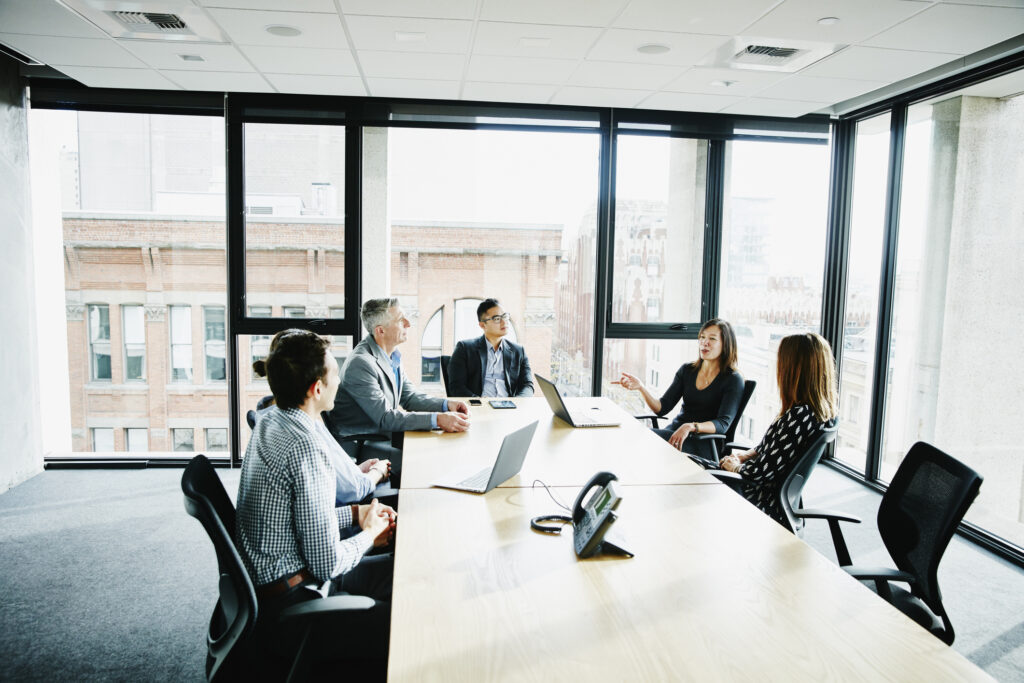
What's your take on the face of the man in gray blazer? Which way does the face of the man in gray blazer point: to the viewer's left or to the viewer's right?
to the viewer's right

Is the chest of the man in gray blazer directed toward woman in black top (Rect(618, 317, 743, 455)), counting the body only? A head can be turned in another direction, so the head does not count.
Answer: yes

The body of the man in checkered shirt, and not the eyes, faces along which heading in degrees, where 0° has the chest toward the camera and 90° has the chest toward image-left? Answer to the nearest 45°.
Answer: approximately 225°

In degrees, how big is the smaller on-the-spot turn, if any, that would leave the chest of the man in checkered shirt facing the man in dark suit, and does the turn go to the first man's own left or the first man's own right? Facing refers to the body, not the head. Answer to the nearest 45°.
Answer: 0° — they already face them

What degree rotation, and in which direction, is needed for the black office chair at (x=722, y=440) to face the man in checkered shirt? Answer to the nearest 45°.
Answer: approximately 45° to its left

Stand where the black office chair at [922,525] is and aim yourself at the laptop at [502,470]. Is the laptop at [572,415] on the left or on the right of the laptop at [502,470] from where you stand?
right

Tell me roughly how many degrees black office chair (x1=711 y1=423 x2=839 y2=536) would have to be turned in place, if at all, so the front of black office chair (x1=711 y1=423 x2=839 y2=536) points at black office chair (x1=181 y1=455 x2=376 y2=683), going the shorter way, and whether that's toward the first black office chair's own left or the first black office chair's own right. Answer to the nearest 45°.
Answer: approximately 45° to the first black office chair's own left

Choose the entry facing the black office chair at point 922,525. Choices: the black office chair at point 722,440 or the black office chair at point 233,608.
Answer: the black office chair at point 233,608

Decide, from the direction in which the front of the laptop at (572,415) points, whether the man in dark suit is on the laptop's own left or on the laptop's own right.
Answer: on the laptop's own left

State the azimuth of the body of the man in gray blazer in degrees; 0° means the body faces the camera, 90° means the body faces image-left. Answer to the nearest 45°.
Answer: approximately 270°

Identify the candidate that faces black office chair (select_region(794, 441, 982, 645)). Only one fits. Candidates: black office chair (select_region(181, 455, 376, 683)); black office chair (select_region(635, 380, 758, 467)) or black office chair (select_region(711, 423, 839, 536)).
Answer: black office chair (select_region(181, 455, 376, 683))

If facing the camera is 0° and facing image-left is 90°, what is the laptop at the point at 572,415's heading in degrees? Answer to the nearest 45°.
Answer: approximately 270°

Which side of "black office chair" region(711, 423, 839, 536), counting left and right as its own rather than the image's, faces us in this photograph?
left

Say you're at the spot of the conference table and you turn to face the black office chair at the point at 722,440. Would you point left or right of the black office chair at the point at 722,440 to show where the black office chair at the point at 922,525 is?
right

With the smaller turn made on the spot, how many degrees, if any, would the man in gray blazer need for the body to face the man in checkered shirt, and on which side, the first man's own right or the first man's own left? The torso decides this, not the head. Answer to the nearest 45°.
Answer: approximately 90° to the first man's own right

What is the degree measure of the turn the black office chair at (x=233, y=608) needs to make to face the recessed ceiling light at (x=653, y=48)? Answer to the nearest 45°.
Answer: approximately 45° to its left

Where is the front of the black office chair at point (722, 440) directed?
to the viewer's left
